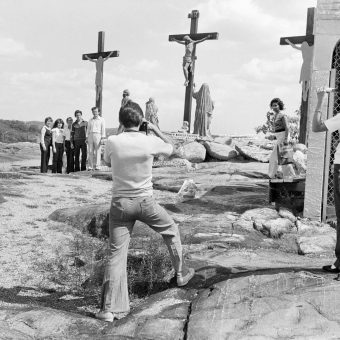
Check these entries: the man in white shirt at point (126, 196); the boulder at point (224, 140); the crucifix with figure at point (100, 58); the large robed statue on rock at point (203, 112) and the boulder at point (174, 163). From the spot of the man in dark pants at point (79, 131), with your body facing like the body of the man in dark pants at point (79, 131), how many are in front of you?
1

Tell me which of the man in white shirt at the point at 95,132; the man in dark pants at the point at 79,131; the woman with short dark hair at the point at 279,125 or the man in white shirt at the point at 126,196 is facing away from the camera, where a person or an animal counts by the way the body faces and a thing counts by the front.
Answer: the man in white shirt at the point at 126,196

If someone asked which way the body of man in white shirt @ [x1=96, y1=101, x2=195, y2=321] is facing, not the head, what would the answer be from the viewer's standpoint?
away from the camera

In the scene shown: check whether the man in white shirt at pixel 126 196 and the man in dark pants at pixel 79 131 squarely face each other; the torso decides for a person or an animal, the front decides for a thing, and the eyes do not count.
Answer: yes

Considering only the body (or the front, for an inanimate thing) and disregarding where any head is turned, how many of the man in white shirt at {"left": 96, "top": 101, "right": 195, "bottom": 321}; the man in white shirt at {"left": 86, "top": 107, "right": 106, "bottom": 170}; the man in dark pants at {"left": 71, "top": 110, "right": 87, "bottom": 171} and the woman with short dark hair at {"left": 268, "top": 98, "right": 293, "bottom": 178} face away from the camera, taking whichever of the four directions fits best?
1

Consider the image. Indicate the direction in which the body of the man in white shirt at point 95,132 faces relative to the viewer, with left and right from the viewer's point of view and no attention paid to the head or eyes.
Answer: facing the viewer

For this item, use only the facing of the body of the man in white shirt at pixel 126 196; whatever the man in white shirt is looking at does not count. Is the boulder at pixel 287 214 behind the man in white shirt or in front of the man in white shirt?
in front

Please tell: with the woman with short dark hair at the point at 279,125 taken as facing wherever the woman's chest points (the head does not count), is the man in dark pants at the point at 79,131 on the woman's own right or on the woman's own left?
on the woman's own right

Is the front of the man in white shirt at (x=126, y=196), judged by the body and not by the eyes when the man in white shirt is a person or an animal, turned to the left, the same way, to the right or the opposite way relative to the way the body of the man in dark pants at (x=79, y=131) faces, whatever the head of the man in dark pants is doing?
the opposite way

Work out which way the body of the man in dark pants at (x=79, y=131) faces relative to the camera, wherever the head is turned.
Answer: toward the camera

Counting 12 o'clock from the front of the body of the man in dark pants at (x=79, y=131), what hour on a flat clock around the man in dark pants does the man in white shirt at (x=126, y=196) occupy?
The man in white shirt is roughly at 12 o'clock from the man in dark pants.

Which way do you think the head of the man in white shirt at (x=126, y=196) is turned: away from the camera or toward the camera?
away from the camera

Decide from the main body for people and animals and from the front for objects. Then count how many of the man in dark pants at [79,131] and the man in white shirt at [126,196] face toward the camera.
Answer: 1

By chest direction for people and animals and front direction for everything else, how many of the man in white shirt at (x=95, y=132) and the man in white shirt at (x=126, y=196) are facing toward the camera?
1

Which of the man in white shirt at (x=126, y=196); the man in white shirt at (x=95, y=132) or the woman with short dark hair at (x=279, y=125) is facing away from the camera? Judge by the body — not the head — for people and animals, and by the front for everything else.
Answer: the man in white shirt at (x=126, y=196)

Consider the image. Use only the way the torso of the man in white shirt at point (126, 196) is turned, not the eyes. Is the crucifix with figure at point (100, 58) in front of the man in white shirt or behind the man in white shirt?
in front
